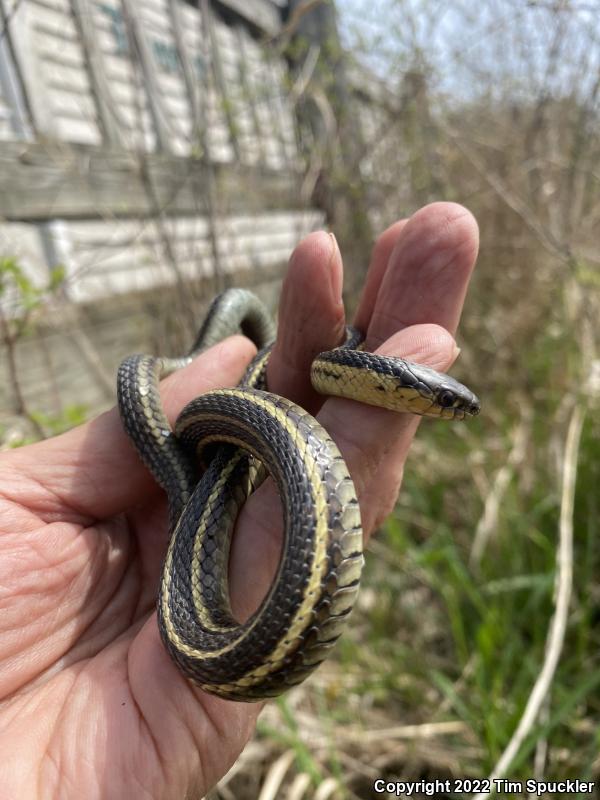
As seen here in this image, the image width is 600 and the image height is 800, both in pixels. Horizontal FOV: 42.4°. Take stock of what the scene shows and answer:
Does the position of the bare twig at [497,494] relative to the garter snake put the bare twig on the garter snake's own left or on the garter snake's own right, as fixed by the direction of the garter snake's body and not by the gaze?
on the garter snake's own left

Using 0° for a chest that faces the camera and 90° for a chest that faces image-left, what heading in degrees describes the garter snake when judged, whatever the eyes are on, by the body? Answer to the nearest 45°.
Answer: approximately 270°
